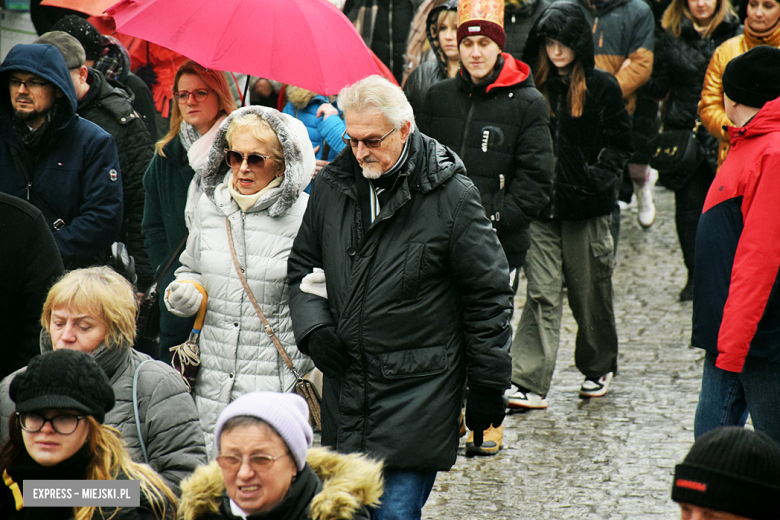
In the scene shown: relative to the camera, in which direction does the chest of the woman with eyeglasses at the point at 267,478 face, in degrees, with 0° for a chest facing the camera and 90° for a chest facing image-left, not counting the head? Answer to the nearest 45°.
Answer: approximately 45°

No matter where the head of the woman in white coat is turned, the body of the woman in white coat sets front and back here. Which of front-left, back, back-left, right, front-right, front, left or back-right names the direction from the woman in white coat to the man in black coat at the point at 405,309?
left

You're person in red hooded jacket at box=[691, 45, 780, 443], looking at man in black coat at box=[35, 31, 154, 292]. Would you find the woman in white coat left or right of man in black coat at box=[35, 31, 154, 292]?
left

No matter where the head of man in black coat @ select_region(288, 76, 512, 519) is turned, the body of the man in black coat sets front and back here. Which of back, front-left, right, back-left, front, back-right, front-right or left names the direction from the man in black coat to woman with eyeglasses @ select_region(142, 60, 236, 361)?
right

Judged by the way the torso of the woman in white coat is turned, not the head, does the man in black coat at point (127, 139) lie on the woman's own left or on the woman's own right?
on the woman's own right

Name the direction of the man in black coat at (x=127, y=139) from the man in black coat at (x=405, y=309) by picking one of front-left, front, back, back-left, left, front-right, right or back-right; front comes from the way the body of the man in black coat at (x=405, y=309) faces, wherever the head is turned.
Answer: right

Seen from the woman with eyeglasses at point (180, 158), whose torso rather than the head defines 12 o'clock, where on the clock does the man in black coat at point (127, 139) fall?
The man in black coat is roughly at 4 o'clock from the woman with eyeglasses.

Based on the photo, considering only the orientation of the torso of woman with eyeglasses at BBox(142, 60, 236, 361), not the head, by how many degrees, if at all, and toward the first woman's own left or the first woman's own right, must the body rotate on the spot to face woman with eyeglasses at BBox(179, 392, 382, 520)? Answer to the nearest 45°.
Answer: approximately 45° to the first woman's own left
